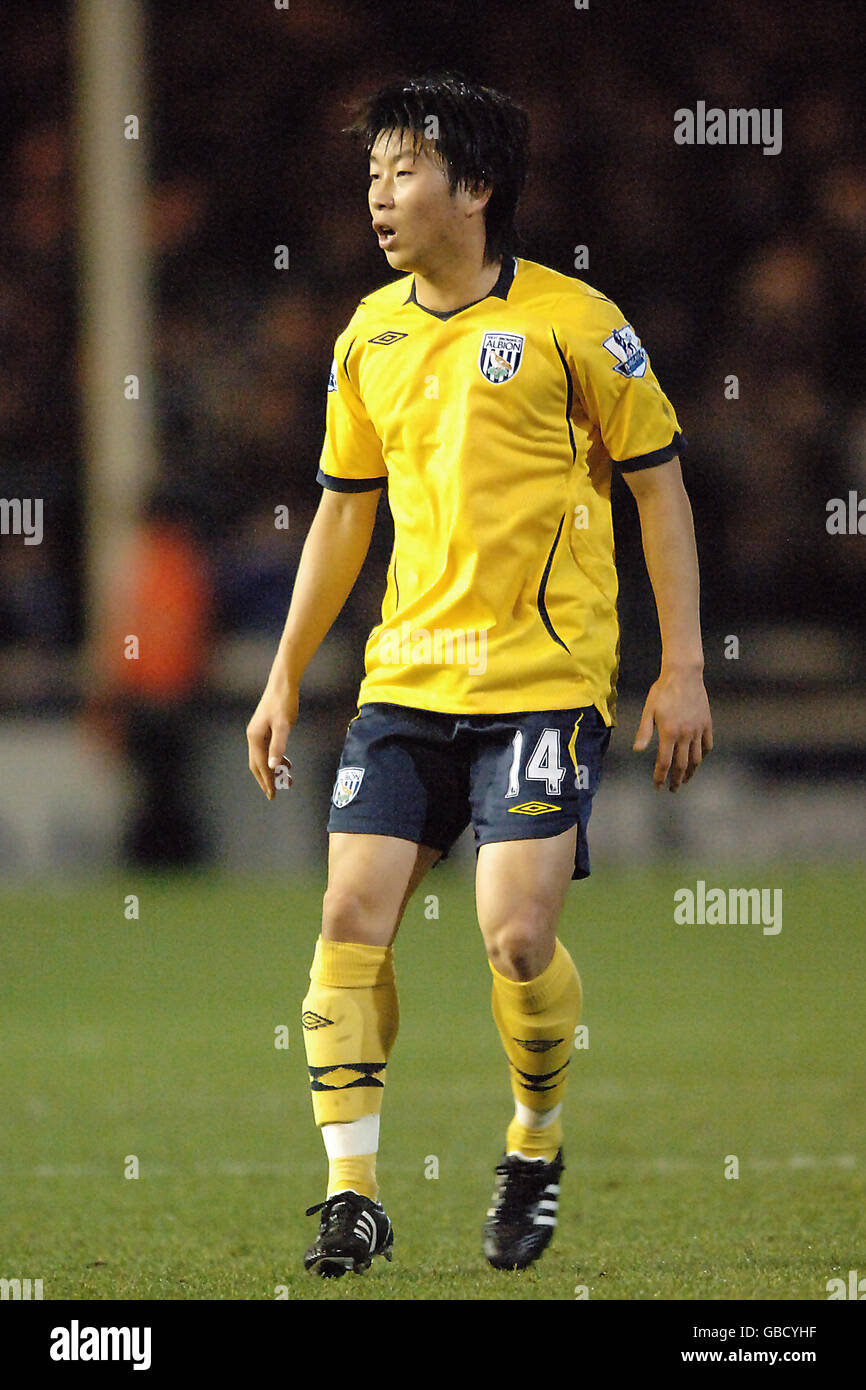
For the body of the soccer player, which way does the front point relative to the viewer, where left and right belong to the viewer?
facing the viewer and to the left of the viewer
